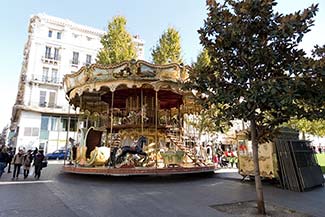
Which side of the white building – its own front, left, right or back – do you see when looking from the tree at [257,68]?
front

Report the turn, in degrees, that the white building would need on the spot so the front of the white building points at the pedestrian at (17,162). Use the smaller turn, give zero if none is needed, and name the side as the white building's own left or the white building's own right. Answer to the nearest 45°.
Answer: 0° — it already faces them

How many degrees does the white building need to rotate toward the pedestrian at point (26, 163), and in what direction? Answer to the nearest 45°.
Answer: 0° — it already faces them

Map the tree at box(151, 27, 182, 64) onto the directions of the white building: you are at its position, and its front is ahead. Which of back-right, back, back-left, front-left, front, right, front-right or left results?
front-left

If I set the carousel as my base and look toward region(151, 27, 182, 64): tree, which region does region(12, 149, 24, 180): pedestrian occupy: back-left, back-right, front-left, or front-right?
back-left

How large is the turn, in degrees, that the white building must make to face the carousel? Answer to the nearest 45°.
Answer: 0° — it already faces it

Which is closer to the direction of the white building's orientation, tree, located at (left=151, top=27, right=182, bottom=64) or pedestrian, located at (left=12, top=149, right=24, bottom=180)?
the pedestrian

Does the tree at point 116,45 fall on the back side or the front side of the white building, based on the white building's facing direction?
on the front side

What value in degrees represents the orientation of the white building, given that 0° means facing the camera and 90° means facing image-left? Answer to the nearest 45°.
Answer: approximately 0°

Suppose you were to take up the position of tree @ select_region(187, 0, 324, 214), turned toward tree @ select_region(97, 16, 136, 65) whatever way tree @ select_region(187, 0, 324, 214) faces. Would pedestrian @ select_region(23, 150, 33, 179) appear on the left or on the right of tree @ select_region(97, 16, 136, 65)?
left

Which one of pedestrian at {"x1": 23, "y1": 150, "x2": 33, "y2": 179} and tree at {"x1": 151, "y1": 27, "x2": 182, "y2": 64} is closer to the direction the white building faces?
the pedestrian
